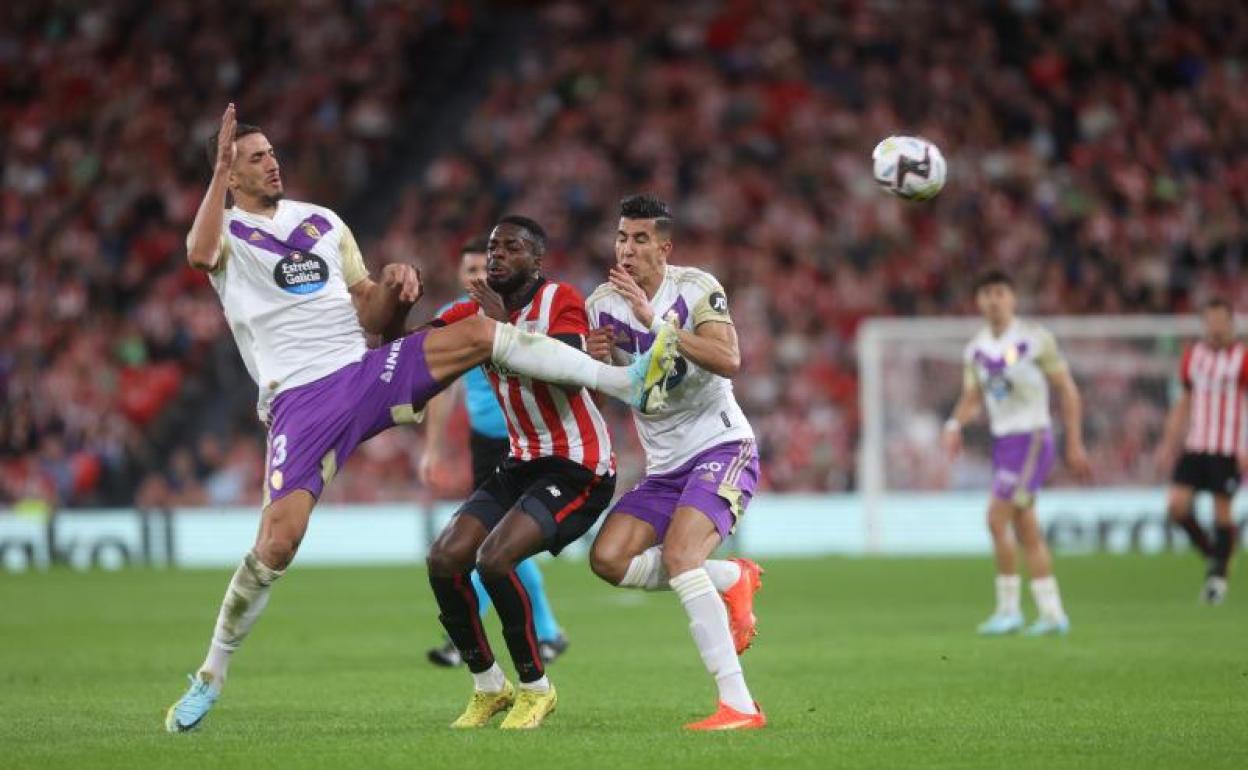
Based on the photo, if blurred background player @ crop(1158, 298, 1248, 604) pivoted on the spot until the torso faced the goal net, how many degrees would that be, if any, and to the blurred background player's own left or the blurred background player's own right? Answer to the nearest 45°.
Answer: approximately 135° to the blurred background player's own right

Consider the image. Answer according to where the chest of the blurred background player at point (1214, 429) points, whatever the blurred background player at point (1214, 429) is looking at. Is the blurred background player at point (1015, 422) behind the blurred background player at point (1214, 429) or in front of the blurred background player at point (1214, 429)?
in front

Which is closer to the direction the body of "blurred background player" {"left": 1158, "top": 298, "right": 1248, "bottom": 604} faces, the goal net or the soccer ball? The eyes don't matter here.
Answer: the soccer ball

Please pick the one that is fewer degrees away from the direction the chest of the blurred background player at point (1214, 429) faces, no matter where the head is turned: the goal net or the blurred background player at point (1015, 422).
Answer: the blurred background player

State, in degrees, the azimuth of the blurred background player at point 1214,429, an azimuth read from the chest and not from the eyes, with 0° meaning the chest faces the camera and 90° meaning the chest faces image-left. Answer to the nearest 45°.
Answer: approximately 0°

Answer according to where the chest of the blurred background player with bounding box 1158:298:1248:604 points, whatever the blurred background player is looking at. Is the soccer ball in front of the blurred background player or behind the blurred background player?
in front
